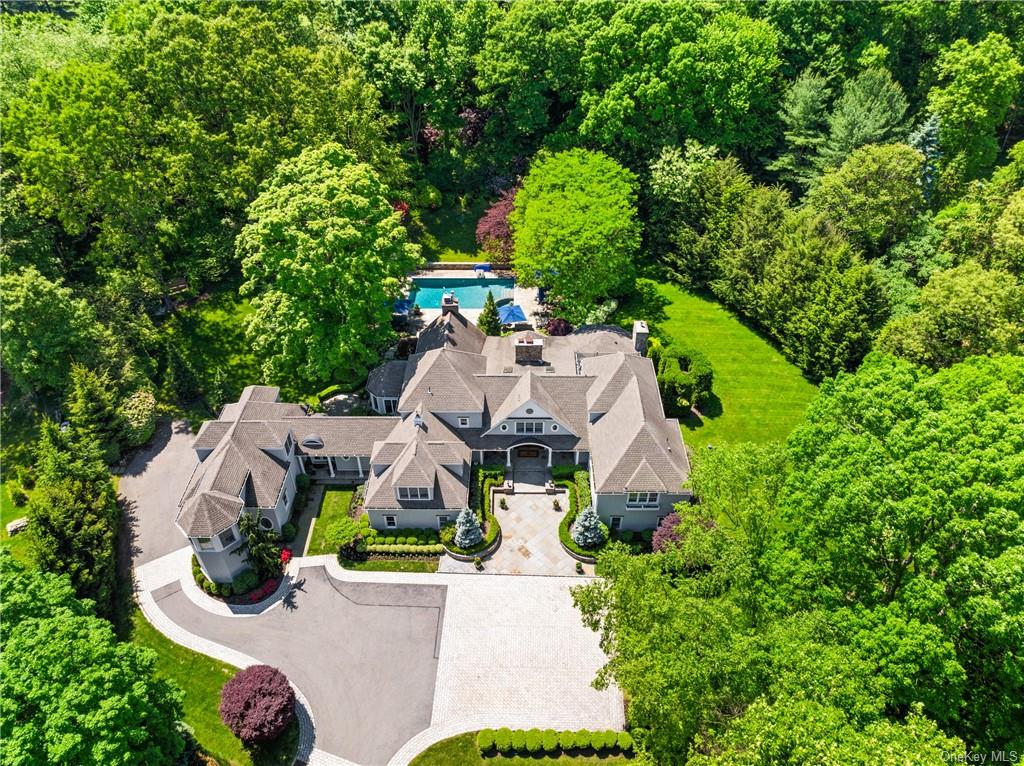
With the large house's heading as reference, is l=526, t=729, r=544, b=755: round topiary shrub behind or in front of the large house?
in front

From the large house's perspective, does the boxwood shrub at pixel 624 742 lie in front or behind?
in front

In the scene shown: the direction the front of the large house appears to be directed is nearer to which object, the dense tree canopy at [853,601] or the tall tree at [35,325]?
the dense tree canopy

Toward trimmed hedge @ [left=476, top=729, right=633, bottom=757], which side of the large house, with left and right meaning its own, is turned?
front

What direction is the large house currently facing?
toward the camera

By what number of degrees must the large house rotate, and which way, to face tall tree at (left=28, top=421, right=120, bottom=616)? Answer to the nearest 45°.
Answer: approximately 90° to its right

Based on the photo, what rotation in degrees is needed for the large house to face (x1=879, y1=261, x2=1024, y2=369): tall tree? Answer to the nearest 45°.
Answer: approximately 90° to its left

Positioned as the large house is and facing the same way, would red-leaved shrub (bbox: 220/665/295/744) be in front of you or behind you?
in front

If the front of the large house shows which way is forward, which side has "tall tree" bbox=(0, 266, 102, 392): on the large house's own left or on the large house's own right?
on the large house's own right

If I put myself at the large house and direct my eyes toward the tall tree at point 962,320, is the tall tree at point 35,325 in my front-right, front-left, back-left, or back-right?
back-left

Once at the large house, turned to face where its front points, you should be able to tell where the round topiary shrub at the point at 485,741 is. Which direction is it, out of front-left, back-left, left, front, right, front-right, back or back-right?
front

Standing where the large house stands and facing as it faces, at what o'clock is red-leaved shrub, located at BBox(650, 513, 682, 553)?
The red-leaved shrub is roughly at 10 o'clock from the large house.

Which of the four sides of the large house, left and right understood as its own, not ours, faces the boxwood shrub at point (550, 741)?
front
